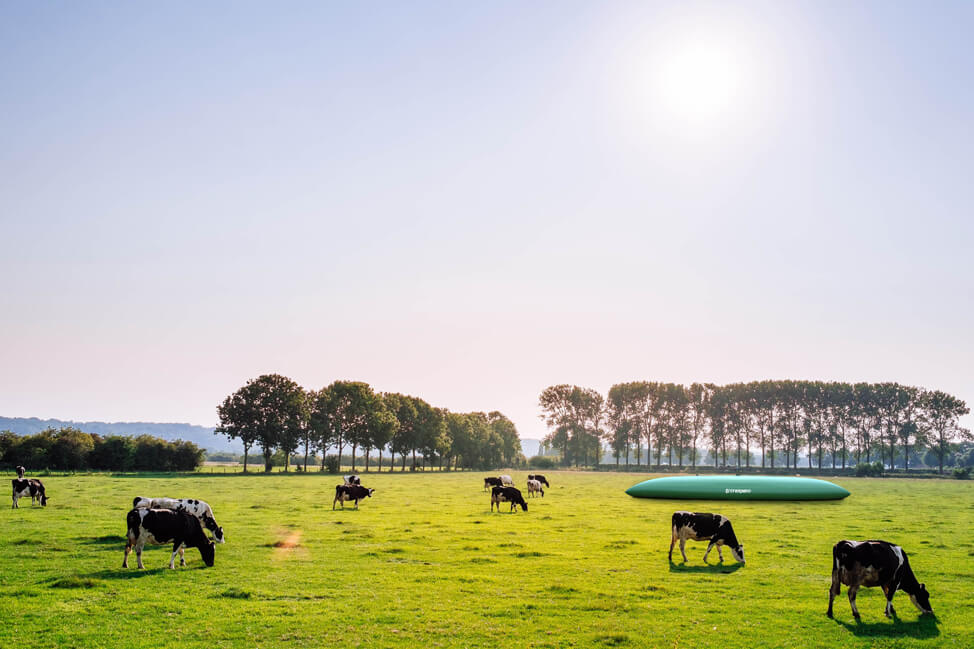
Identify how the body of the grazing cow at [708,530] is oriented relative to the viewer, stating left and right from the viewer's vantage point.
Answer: facing to the right of the viewer

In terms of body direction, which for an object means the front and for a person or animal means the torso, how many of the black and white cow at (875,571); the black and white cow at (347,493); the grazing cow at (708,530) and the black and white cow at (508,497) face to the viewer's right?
4

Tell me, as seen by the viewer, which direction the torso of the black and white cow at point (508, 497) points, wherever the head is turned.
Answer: to the viewer's right

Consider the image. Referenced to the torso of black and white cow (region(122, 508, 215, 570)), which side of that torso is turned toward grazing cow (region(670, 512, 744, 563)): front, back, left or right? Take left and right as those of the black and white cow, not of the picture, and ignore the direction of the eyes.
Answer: front

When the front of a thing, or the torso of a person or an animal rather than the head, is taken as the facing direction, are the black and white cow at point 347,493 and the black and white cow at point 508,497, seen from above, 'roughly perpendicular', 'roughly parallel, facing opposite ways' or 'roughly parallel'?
roughly parallel

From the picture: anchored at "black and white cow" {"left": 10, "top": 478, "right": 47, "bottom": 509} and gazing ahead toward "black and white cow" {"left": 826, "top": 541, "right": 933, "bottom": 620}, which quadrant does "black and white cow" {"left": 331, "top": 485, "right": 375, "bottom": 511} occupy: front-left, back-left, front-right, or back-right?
front-left

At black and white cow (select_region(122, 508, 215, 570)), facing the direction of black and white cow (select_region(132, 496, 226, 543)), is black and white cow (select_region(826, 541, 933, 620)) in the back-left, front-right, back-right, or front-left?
back-right

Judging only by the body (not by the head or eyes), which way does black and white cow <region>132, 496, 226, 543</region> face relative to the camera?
to the viewer's right

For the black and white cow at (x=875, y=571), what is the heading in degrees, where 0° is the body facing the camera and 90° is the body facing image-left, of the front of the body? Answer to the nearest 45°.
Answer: approximately 270°

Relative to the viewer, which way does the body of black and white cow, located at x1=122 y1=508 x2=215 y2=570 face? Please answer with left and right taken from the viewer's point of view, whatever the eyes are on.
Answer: facing to the right of the viewer

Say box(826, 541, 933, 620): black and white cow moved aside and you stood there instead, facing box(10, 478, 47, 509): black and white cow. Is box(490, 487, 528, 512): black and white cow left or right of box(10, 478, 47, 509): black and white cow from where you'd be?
right

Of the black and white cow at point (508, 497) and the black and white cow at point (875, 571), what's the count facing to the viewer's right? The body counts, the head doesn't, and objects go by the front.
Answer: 2

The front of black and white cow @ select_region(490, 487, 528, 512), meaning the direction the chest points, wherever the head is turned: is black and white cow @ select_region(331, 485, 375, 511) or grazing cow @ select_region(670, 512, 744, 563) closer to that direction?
the grazing cow

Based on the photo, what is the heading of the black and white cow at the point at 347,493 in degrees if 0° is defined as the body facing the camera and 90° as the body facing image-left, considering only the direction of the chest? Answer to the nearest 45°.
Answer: approximately 270°

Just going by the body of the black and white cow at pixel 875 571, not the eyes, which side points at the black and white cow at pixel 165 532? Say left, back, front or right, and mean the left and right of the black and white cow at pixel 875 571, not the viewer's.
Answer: back

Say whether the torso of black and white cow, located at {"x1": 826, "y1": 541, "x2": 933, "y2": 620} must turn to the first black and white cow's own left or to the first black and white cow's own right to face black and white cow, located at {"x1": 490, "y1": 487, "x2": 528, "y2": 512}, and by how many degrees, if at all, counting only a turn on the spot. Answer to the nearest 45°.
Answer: approximately 135° to the first black and white cow's own left
